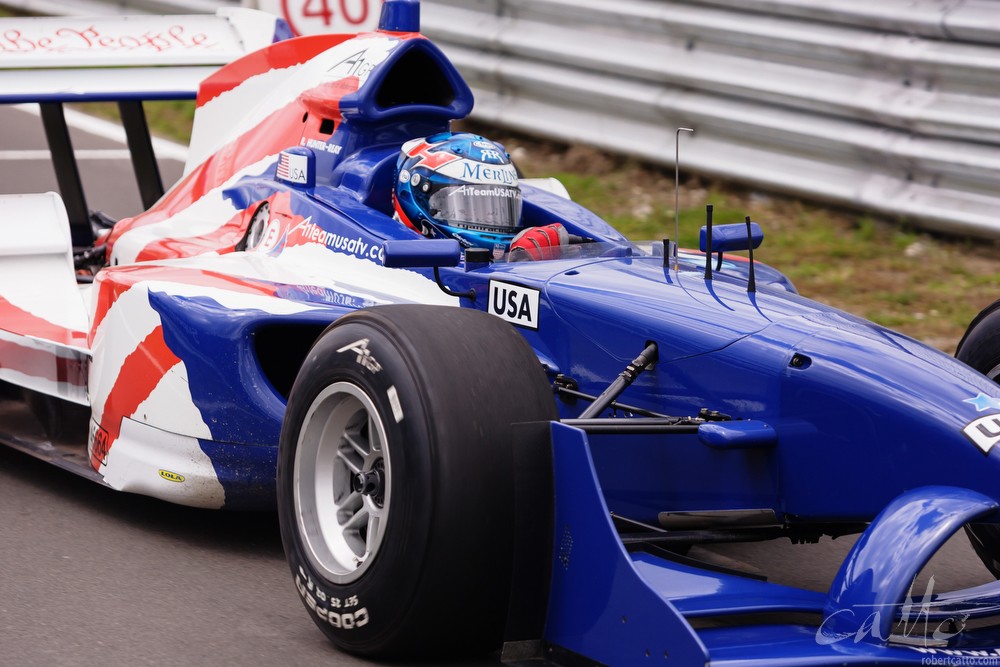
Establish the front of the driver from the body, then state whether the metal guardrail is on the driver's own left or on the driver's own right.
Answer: on the driver's own left

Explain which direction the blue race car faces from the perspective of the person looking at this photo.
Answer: facing the viewer and to the right of the viewer

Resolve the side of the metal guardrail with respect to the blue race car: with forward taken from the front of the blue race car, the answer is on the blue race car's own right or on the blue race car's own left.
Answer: on the blue race car's own left

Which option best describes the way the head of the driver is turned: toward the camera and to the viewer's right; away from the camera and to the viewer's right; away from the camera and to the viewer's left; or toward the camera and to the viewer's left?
toward the camera and to the viewer's right
